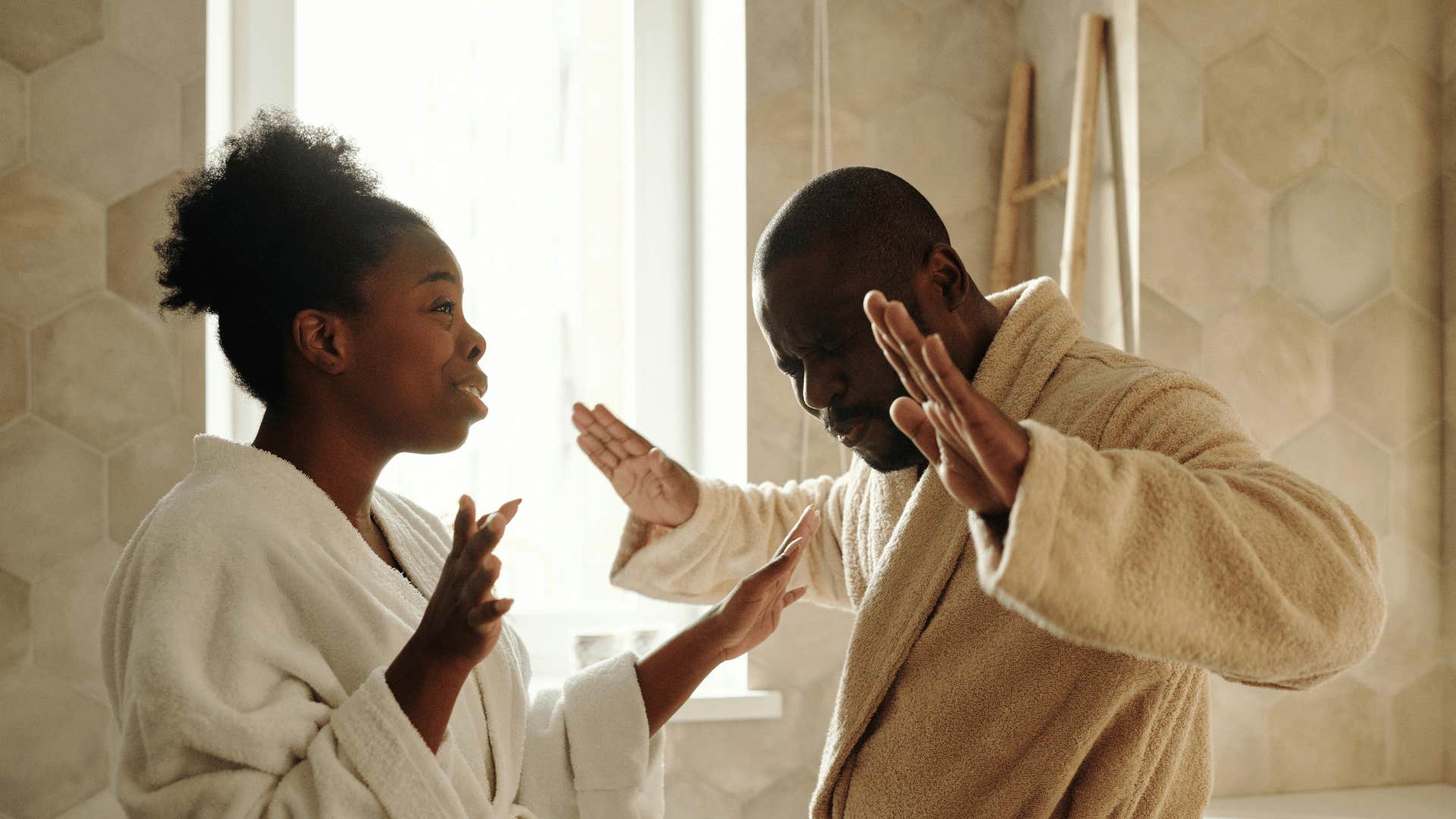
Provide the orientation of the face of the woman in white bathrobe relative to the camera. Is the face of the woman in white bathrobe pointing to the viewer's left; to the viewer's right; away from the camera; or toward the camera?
to the viewer's right

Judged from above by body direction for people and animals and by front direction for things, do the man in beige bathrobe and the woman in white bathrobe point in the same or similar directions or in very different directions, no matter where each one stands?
very different directions

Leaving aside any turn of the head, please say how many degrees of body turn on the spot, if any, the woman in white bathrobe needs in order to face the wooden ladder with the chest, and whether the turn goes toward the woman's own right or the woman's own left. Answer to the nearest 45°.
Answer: approximately 45° to the woman's own left

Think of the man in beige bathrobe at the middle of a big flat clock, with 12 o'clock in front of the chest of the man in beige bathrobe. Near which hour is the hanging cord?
The hanging cord is roughly at 4 o'clock from the man in beige bathrobe.

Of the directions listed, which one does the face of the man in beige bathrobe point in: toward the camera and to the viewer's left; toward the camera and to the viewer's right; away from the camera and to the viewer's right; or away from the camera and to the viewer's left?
toward the camera and to the viewer's left

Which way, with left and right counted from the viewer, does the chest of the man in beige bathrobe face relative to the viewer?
facing the viewer and to the left of the viewer

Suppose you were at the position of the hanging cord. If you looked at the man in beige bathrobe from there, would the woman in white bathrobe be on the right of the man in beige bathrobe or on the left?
right

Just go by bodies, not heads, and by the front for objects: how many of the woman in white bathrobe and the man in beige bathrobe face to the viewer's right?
1

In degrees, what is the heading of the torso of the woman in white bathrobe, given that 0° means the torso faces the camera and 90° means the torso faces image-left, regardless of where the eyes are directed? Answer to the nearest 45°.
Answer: approximately 270°

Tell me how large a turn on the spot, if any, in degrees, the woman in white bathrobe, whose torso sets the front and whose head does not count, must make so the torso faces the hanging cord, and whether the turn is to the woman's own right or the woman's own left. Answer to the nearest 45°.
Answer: approximately 45° to the woman's own left

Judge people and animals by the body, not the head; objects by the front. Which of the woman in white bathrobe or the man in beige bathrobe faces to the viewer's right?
the woman in white bathrobe

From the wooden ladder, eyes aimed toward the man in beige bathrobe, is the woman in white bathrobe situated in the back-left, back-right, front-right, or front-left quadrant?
front-right
